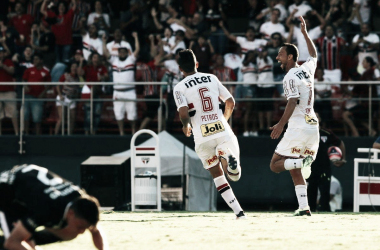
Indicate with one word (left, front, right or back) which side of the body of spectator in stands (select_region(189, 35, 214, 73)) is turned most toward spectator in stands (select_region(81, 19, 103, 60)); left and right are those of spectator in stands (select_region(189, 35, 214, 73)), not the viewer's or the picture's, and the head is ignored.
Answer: right

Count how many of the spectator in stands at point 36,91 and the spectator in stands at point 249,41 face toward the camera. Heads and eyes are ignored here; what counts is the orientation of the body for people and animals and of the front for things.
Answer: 2

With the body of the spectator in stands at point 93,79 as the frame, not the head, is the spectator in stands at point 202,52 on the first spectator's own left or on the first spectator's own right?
on the first spectator's own left

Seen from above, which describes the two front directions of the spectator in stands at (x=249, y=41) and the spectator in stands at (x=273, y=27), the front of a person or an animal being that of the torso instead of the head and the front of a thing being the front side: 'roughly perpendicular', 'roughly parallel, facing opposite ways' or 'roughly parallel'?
roughly parallel

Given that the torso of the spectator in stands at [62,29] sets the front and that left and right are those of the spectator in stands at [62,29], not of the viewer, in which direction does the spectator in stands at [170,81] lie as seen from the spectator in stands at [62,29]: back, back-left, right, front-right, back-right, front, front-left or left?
front-left

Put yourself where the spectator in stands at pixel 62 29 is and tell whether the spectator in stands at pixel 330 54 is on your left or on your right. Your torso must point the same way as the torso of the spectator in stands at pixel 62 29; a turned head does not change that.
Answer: on your left

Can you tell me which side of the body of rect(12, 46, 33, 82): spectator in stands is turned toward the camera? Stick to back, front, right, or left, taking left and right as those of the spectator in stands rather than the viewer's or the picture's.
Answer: front

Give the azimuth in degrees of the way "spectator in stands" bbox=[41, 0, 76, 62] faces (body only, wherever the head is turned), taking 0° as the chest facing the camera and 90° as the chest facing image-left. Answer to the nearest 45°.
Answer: approximately 0°

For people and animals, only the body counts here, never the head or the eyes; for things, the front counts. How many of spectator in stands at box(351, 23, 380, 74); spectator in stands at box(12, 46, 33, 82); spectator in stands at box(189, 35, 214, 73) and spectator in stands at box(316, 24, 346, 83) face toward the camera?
4

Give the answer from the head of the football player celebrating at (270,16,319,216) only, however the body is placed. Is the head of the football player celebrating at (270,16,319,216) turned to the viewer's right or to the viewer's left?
to the viewer's left

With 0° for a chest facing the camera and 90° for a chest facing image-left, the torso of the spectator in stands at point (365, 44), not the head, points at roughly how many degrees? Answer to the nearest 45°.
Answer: approximately 0°

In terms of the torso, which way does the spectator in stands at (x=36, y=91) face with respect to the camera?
toward the camera

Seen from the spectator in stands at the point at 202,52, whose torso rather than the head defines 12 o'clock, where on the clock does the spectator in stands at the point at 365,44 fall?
the spectator in stands at the point at 365,44 is roughly at 9 o'clock from the spectator in stands at the point at 202,52.
